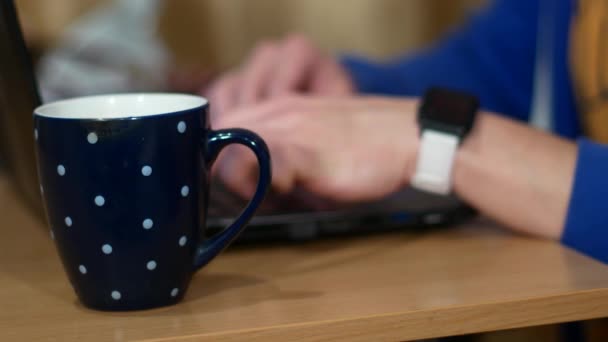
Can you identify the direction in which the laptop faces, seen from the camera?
facing to the right of the viewer
